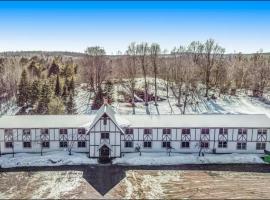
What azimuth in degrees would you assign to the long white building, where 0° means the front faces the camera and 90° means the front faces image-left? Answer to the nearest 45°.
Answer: approximately 0°

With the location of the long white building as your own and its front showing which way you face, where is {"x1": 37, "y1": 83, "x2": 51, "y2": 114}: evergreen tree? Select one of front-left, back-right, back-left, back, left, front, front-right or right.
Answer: back-right
